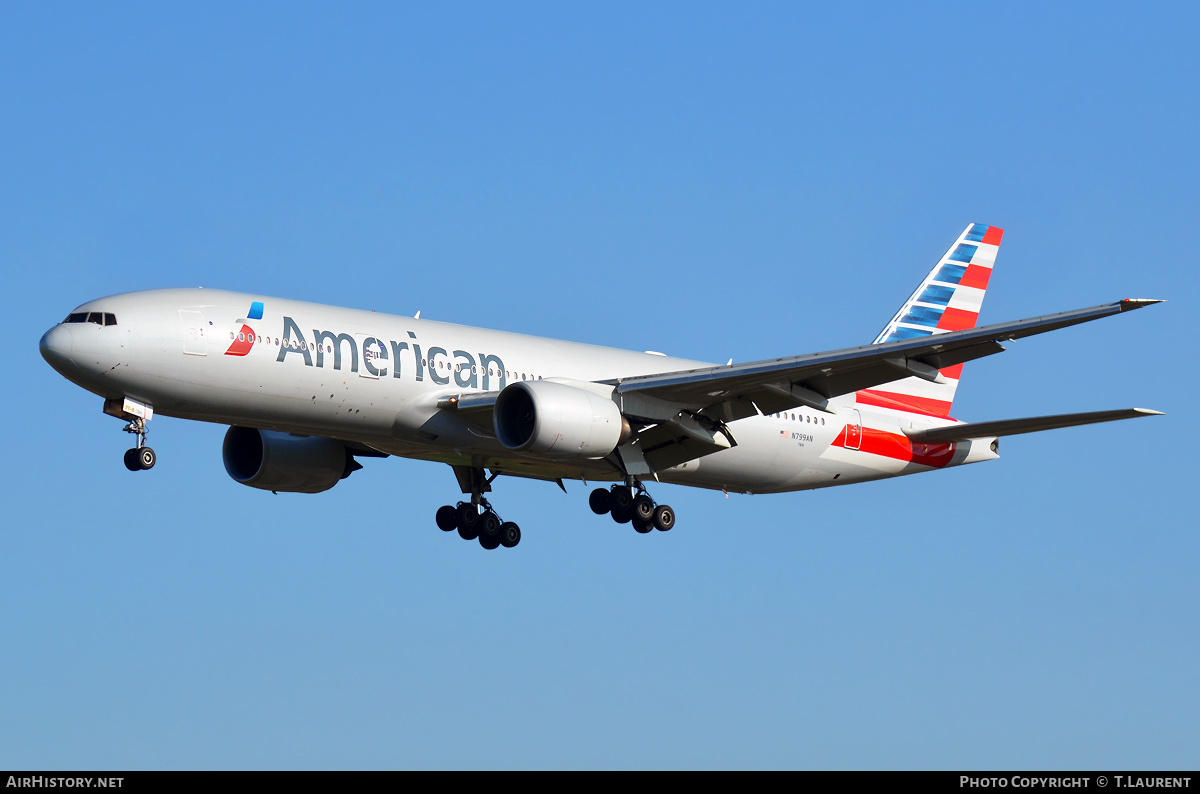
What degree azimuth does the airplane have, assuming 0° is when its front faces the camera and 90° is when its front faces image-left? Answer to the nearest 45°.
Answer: approximately 45°
